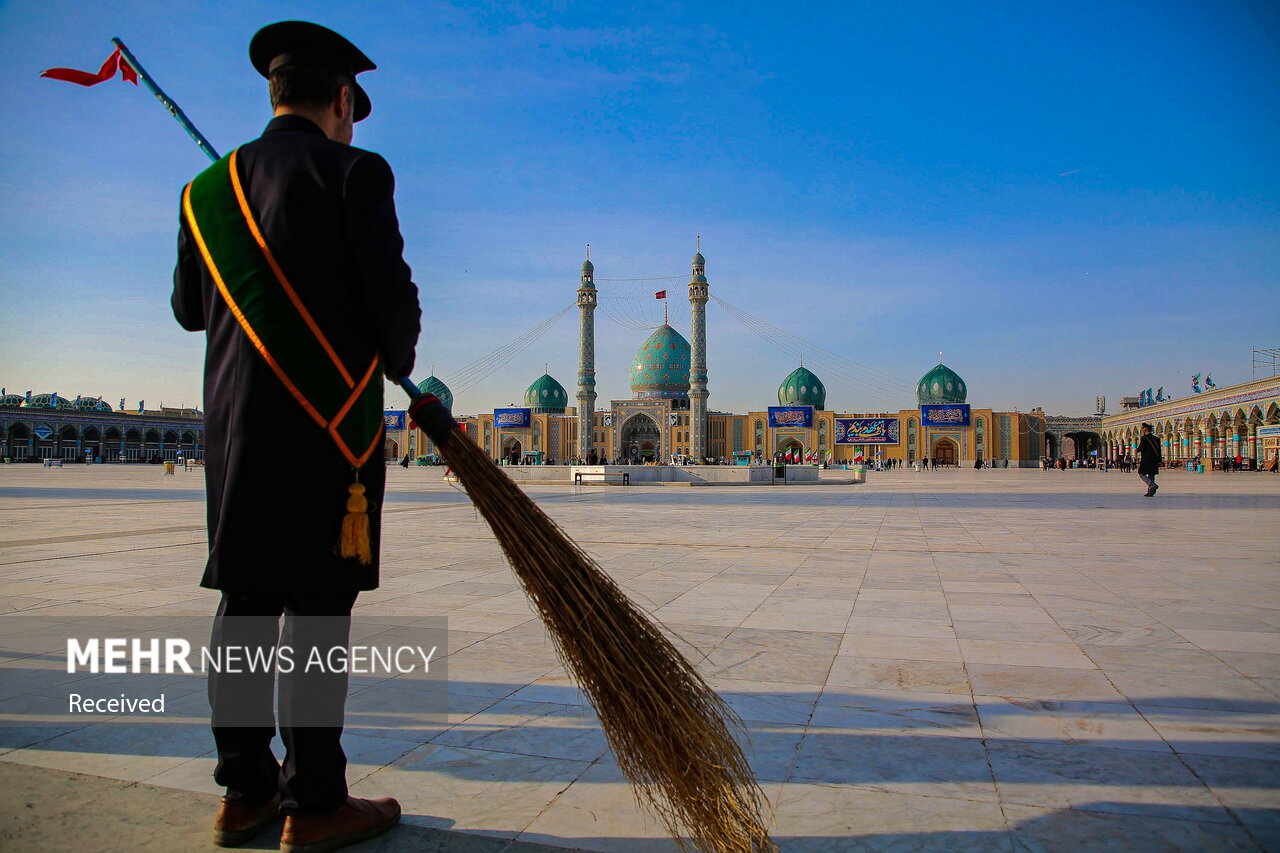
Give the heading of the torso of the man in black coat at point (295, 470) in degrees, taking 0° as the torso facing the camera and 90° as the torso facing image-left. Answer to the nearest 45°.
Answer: approximately 225°

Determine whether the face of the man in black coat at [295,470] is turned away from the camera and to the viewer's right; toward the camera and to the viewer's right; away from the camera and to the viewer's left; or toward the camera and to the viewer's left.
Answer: away from the camera and to the viewer's right
